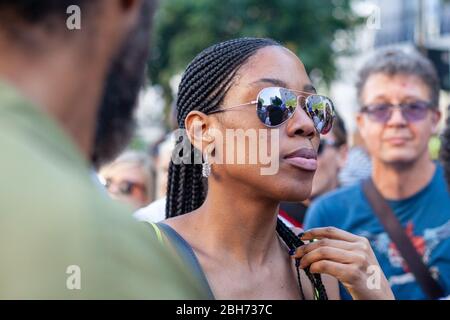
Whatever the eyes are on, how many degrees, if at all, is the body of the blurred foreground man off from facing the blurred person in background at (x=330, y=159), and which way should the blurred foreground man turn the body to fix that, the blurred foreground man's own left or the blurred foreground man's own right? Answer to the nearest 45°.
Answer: approximately 45° to the blurred foreground man's own left

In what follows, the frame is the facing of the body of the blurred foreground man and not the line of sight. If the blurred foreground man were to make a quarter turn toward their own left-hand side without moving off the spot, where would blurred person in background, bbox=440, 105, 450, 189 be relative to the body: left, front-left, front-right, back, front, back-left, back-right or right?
right

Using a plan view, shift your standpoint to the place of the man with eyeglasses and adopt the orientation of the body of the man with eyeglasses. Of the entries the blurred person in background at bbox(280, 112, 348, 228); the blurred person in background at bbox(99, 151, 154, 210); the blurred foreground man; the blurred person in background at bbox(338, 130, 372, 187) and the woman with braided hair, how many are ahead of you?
2

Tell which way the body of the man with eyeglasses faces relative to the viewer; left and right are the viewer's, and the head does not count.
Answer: facing the viewer

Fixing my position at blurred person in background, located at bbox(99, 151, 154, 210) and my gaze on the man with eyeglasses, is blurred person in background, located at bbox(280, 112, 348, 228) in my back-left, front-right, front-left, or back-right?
front-left

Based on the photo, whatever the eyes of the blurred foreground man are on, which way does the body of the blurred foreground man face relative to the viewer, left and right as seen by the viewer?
facing away from the viewer and to the right of the viewer

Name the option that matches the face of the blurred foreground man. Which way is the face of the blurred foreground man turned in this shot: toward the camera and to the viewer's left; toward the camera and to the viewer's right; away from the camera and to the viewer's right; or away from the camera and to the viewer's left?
away from the camera and to the viewer's right

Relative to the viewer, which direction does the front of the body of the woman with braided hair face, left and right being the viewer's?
facing the viewer and to the right of the viewer

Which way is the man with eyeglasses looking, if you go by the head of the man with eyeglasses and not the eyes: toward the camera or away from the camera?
toward the camera

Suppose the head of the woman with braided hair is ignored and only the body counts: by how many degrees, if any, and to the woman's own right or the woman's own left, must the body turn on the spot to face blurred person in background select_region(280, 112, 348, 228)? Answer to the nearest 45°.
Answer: approximately 135° to the woman's own left

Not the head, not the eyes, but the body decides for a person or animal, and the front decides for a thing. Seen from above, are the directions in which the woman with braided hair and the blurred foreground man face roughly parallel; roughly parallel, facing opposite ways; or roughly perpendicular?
roughly perpendicular

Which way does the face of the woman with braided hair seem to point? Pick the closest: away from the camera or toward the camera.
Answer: toward the camera

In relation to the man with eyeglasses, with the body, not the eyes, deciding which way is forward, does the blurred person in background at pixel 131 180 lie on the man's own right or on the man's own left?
on the man's own right

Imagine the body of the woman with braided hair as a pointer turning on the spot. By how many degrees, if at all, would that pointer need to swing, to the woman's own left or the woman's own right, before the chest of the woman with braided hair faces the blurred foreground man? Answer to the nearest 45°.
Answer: approximately 45° to the woman's own right

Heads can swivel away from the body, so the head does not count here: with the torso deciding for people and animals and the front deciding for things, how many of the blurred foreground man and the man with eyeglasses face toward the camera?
1

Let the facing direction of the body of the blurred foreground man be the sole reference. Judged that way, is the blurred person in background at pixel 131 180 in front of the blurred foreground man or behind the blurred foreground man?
in front
